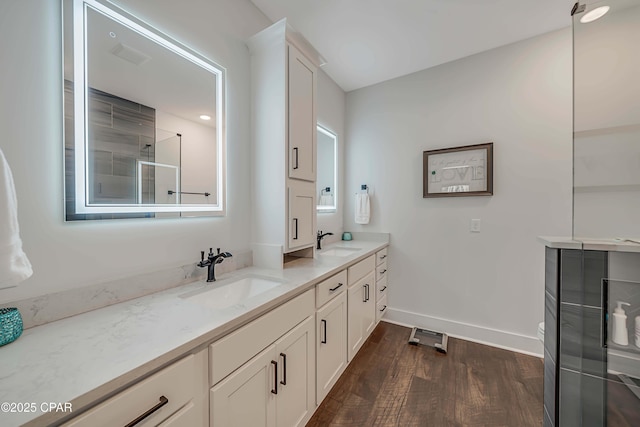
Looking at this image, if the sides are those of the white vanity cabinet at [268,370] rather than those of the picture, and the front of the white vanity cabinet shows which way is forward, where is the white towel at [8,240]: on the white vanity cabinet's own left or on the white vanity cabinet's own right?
on the white vanity cabinet's own right

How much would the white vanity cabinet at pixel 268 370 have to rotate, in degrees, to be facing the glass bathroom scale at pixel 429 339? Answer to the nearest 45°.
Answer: approximately 90° to its left

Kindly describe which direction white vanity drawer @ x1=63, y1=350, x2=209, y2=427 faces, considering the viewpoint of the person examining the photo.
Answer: facing the viewer and to the right of the viewer

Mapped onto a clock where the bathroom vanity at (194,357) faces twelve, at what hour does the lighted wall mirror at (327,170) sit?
The lighted wall mirror is roughly at 9 o'clock from the bathroom vanity.

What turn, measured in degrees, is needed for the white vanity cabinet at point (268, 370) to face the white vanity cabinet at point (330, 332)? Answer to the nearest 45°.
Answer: approximately 90° to its left

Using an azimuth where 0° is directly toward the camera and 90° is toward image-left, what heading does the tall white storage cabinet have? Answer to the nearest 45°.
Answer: approximately 315°

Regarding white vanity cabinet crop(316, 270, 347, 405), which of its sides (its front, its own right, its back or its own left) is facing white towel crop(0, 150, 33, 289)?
right

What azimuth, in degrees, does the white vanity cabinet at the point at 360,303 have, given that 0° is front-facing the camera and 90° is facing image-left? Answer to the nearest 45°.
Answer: approximately 270°

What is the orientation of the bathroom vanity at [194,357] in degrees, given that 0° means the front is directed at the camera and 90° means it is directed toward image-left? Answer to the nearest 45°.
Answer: approximately 315°

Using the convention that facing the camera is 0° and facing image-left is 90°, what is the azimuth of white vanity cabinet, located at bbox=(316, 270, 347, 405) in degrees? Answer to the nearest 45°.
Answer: approximately 315°

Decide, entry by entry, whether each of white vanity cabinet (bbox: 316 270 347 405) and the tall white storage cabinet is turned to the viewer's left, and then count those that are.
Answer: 0
